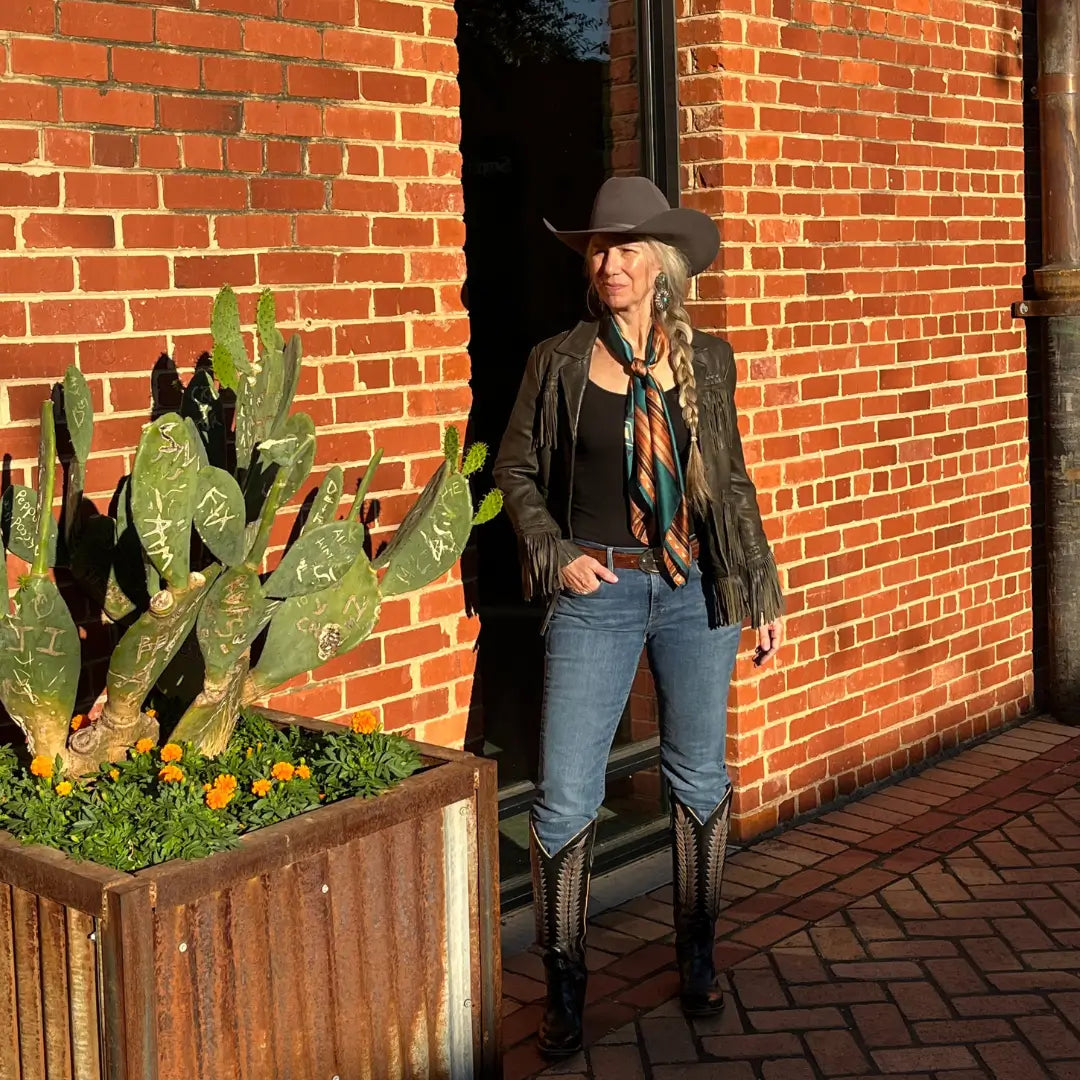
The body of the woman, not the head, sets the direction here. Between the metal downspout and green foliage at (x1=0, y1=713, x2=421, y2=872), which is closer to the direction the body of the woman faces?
the green foliage

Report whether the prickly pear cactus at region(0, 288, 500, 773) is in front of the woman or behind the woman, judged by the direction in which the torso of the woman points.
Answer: in front

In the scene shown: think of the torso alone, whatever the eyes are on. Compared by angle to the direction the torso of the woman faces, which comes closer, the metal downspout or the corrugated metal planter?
the corrugated metal planter

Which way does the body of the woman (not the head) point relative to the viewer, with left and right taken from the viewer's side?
facing the viewer

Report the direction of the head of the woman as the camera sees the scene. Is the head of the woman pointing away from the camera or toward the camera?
toward the camera

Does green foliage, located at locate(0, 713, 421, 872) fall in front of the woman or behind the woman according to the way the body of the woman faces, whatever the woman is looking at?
in front
